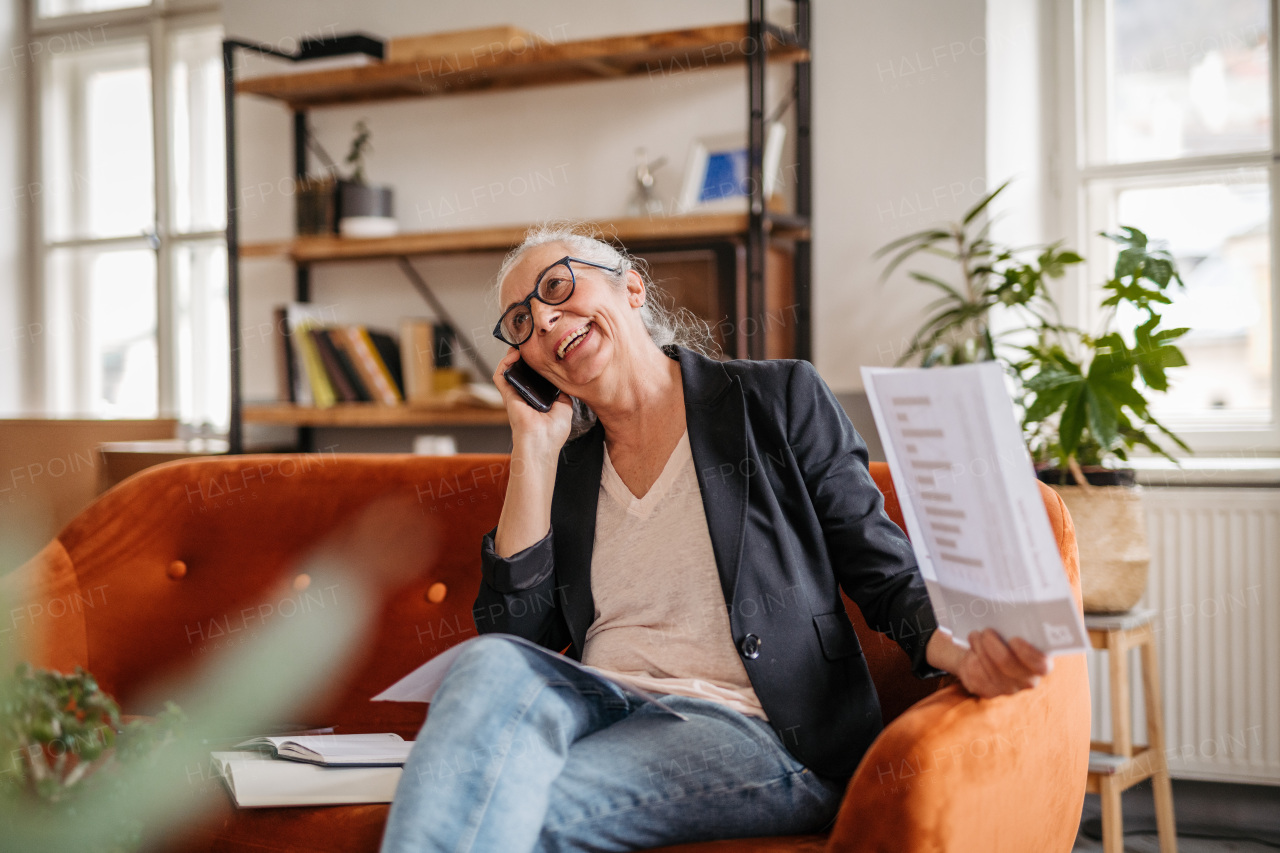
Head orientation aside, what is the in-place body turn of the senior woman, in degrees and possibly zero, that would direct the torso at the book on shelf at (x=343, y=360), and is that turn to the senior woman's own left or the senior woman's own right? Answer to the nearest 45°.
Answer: approximately 90° to the senior woman's own right

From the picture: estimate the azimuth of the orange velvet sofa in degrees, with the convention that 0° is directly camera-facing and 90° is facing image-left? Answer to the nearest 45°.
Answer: approximately 0°

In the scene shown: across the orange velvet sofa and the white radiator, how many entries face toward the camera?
2

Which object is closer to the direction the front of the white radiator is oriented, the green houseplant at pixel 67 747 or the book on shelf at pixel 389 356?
the green houseplant

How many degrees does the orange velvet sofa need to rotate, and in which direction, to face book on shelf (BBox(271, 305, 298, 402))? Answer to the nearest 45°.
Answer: approximately 180°

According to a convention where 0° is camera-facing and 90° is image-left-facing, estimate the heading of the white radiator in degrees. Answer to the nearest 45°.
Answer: approximately 0°

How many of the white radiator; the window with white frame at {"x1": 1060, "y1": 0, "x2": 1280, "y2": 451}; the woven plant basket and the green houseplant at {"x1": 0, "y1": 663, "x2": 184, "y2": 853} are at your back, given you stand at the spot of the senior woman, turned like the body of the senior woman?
3

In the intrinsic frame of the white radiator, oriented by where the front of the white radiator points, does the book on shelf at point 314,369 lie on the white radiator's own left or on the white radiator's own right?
on the white radiator's own right

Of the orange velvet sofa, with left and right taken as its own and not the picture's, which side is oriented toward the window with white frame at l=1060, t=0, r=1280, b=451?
left

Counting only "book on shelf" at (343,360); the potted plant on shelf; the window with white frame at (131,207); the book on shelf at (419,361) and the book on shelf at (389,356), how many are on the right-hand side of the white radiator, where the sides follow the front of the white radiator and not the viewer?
5

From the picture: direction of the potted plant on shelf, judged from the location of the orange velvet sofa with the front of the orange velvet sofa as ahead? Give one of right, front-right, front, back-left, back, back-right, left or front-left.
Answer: back

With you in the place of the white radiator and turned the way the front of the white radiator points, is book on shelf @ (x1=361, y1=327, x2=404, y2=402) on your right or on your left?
on your right

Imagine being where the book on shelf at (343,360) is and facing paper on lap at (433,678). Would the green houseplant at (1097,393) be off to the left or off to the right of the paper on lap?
left

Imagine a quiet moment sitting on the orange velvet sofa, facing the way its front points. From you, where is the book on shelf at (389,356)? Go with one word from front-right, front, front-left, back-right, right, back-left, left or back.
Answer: back

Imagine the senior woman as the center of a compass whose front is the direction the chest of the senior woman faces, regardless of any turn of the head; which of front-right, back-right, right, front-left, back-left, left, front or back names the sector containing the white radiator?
back

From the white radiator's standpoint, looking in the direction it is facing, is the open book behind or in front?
in front
